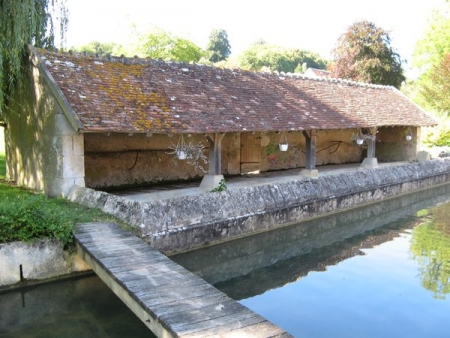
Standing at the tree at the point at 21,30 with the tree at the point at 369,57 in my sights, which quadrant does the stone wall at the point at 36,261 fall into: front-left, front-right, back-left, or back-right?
back-right

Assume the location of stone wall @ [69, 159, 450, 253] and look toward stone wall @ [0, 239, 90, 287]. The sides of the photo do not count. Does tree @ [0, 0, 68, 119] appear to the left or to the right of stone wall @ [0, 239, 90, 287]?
right

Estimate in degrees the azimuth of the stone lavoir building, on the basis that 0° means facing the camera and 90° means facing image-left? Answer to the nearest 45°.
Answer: approximately 315°

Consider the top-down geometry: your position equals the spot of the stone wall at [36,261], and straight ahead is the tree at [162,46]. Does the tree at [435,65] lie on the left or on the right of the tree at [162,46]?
right

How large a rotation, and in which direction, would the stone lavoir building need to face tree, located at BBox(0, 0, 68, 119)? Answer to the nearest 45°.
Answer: approximately 90° to its right

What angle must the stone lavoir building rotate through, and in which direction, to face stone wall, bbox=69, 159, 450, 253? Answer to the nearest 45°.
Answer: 0° — it already faces it

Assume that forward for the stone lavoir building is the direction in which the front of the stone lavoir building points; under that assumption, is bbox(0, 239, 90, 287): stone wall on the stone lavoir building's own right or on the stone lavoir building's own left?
on the stone lavoir building's own right

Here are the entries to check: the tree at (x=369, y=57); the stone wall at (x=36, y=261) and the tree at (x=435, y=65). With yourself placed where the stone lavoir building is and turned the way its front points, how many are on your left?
2

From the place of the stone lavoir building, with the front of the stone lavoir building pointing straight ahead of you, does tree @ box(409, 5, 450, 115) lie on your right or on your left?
on your left

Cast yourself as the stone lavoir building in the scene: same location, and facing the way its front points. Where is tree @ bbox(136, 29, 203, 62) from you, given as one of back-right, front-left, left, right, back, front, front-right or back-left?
back-left

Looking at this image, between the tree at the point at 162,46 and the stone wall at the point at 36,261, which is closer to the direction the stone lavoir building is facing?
the stone wall
